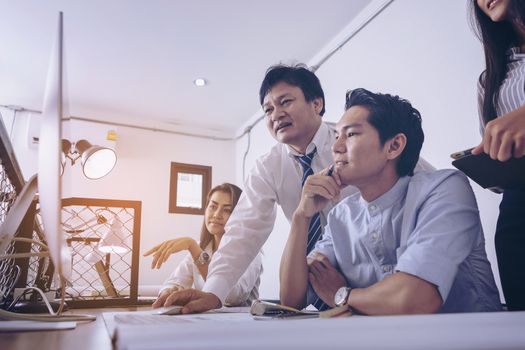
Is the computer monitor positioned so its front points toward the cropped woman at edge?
yes

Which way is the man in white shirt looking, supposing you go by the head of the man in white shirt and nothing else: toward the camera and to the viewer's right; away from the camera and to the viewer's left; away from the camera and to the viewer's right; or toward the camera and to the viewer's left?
toward the camera and to the viewer's left

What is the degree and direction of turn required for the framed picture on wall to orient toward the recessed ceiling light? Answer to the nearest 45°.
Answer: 0° — it already faces it

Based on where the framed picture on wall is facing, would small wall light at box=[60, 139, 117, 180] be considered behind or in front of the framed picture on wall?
in front

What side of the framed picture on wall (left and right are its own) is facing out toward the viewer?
front

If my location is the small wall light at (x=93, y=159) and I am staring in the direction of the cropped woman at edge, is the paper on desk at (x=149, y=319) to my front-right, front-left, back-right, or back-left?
front-right

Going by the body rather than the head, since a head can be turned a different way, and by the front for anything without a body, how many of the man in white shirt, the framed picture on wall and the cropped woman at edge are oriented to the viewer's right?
0

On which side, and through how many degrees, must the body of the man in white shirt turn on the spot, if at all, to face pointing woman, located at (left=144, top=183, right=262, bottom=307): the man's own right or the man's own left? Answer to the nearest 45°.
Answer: approximately 90° to the man's own right

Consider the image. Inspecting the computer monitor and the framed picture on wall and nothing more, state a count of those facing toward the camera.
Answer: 1

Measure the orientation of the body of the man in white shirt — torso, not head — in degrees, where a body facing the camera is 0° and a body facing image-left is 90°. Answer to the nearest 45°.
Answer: approximately 45°

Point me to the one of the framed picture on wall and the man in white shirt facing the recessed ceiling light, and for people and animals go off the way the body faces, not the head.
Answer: the framed picture on wall

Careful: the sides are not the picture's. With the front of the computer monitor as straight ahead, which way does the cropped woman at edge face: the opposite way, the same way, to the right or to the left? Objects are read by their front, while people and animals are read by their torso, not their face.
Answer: the opposite way

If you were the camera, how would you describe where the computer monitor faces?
facing to the right of the viewer

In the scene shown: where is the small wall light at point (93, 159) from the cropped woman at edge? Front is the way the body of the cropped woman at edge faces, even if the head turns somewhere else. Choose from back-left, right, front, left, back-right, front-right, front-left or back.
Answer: front-right
